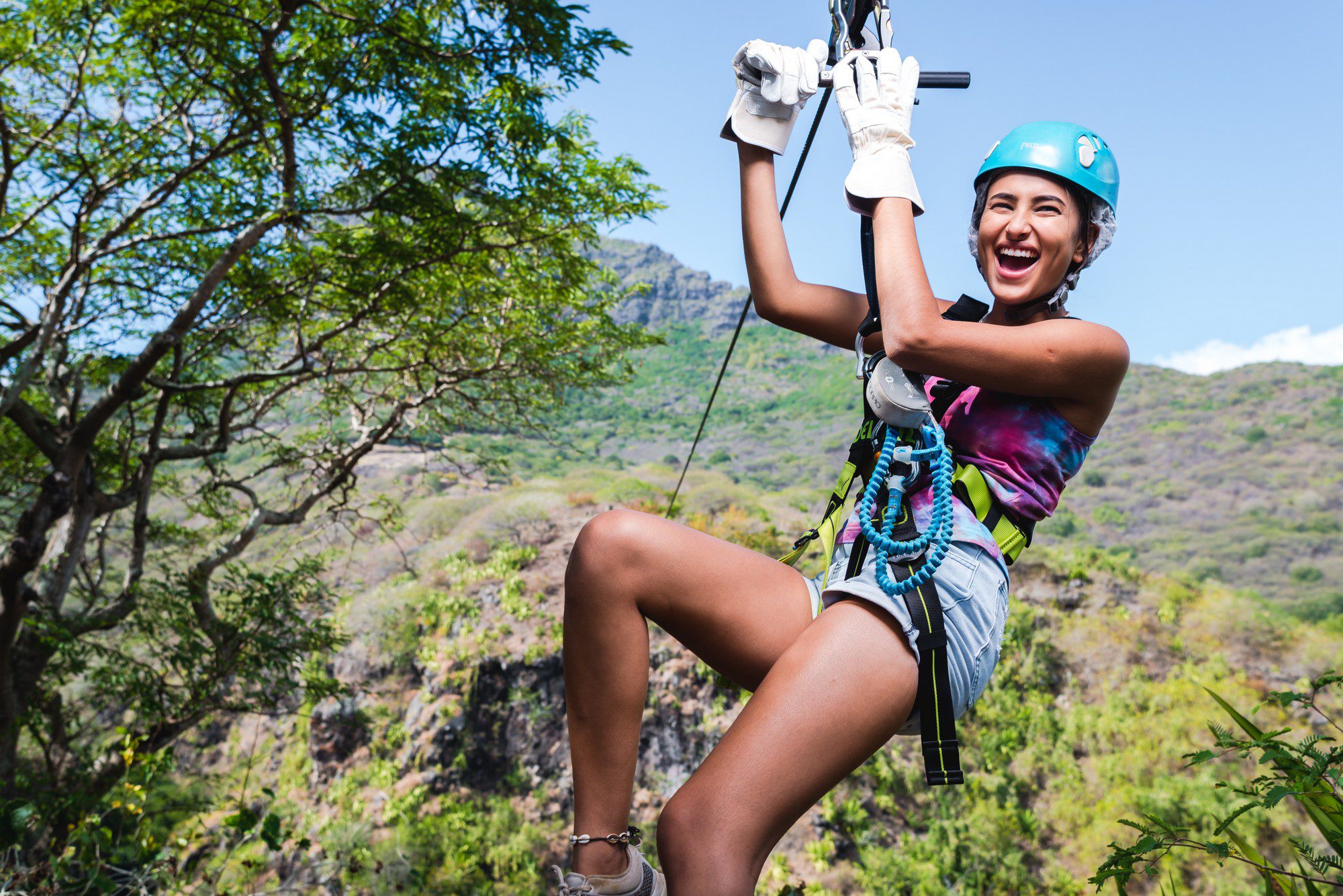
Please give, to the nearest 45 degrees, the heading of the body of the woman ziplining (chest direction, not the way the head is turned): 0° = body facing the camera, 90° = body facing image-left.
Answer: approximately 45°

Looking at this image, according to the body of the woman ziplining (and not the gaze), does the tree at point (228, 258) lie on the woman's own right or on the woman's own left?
on the woman's own right
